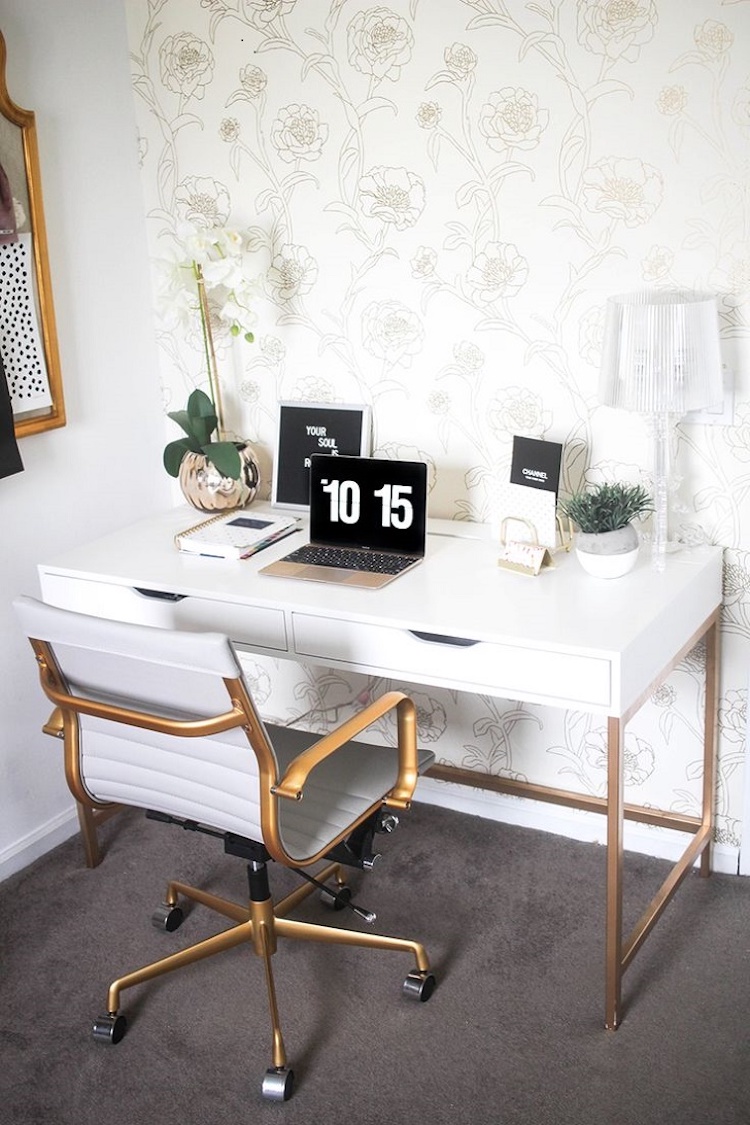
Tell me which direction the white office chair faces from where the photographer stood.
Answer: facing away from the viewer and to the right of the viewer

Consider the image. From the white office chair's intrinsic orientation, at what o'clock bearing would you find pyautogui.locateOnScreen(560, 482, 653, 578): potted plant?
The potted plant is roughly at 1 o'clock from the white office chair.

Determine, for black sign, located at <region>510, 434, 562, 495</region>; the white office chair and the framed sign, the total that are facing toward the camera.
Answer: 2

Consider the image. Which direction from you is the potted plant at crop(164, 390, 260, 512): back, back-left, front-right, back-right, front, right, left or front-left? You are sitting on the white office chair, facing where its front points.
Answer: front-left

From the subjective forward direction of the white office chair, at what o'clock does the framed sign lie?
The framed sign is roughly at 11 o'clock from the white office chair.

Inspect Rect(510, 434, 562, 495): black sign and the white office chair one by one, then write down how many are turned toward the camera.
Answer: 1

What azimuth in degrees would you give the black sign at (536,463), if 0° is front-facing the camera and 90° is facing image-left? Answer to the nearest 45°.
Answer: approximately 0°

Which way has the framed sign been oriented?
toward the camera

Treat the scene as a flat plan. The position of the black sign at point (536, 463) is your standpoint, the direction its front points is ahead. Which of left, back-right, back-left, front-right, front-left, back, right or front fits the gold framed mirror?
right
